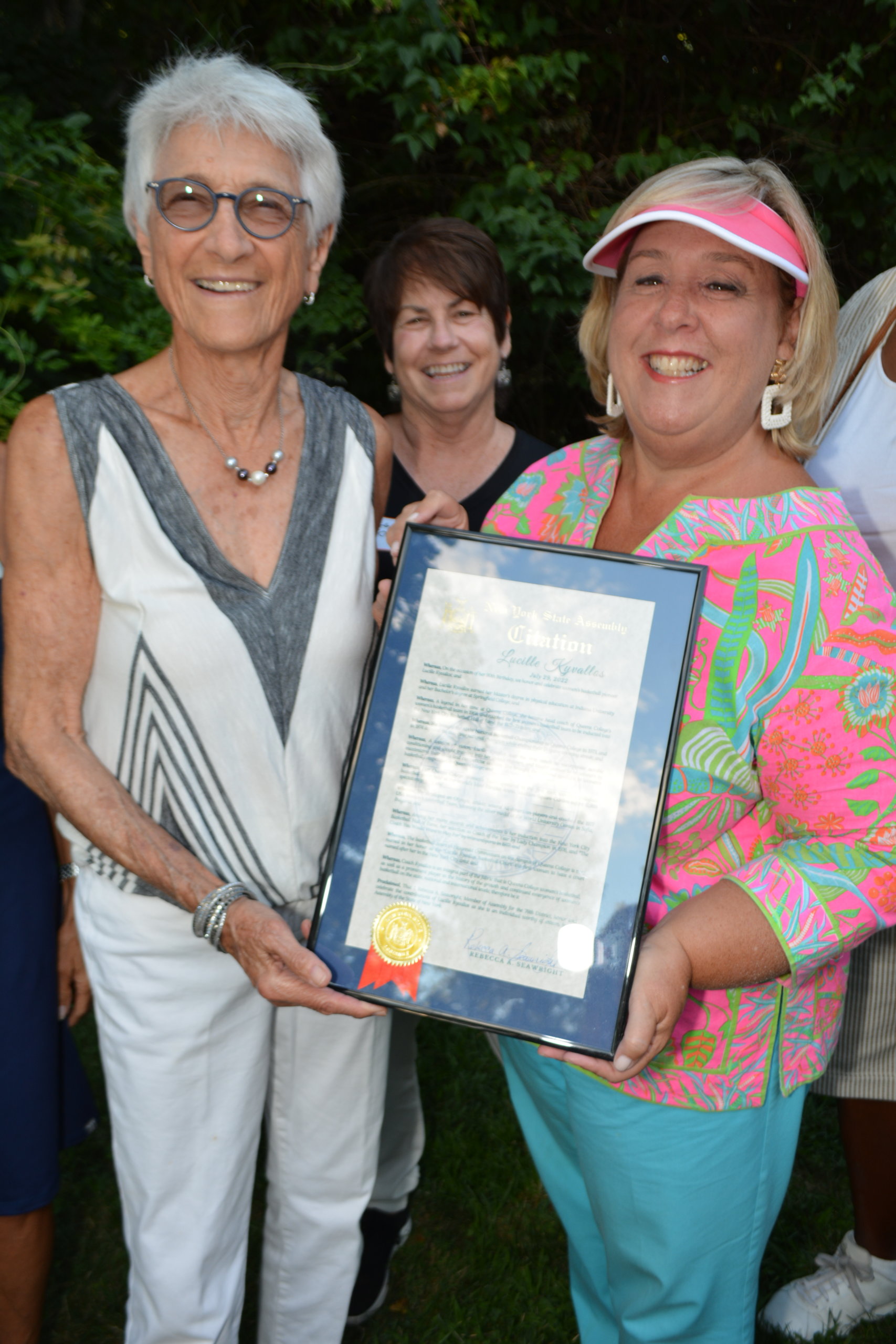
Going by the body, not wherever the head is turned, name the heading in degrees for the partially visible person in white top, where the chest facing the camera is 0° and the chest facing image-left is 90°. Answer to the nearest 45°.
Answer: approximately 45°

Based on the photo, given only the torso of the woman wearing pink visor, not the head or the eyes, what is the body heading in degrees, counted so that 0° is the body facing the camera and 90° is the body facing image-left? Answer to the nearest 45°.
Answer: approximately 45°
